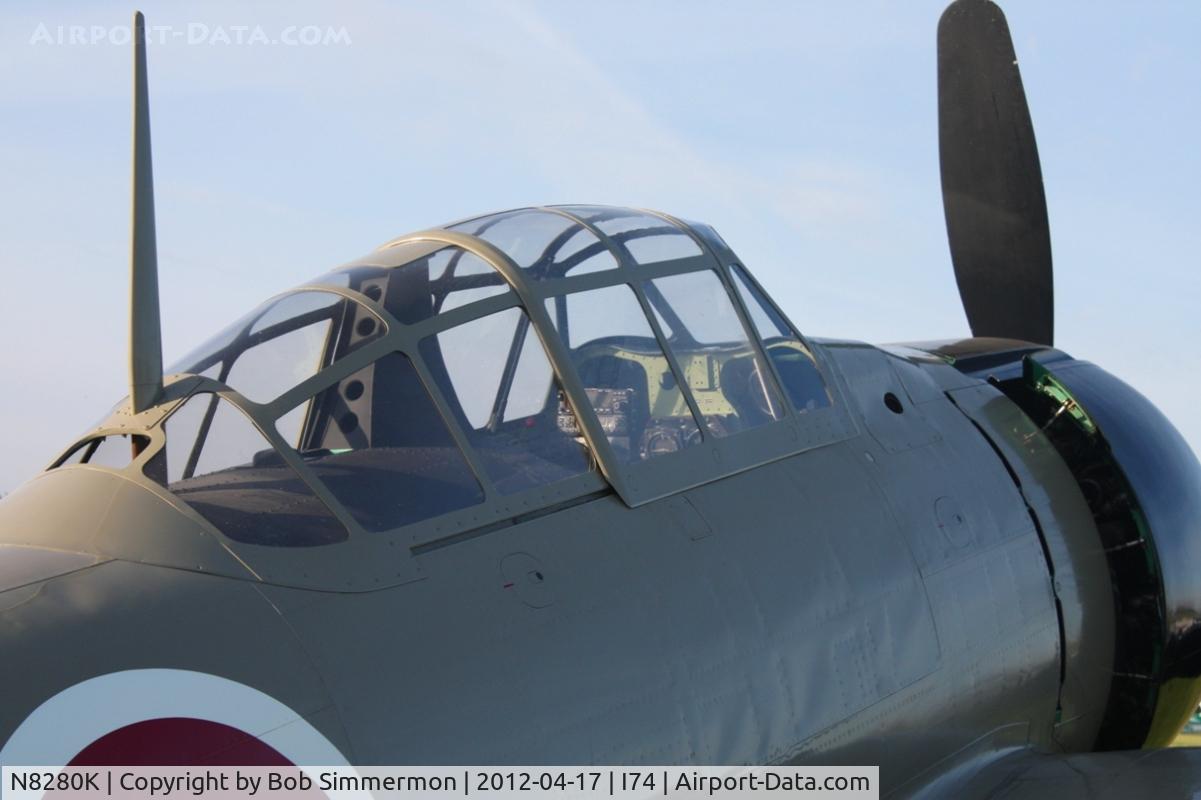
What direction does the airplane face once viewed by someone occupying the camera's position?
facing away from the viewer and to the right of the viewer
